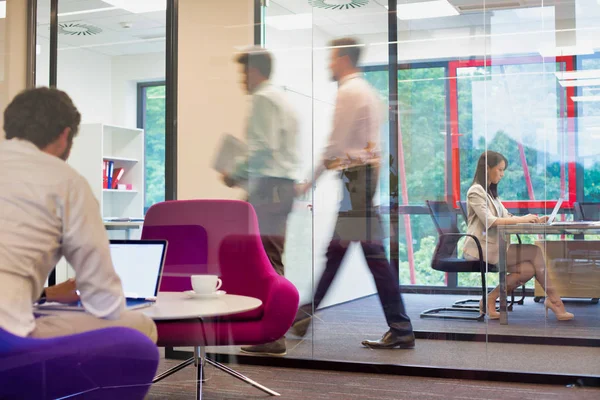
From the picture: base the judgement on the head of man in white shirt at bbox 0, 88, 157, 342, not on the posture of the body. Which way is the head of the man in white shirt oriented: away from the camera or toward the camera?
away from the camera

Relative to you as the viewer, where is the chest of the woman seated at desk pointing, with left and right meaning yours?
facing to the right of the viewer

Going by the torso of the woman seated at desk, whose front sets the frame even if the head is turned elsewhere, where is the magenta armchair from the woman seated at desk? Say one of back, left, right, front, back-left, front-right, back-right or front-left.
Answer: back-right

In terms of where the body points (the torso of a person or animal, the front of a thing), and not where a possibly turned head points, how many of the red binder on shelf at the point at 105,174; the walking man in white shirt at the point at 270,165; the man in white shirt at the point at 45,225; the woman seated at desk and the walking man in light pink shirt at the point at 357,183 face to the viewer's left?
2

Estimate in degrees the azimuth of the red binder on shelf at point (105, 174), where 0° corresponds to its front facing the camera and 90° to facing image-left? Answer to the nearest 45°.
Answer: approximately 0°

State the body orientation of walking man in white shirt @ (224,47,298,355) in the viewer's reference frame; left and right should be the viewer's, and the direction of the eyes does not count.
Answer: facing to the left of the viewer

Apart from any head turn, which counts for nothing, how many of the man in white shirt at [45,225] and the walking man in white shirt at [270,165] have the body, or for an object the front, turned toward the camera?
0

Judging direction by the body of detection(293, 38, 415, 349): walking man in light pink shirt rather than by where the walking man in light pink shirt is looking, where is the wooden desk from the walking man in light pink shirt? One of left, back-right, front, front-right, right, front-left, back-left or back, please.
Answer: back

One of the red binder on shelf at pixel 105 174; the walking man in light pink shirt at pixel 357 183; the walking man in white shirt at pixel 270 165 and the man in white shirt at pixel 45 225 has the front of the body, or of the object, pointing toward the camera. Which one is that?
the red binder on shelf

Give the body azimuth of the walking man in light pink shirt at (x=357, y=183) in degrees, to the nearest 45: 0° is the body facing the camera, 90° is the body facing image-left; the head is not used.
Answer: approximately 90°

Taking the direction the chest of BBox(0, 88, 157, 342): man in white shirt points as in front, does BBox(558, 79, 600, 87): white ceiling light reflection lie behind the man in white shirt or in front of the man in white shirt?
in front

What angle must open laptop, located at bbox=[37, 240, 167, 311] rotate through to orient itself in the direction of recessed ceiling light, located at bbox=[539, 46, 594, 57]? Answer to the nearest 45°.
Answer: approximately 180°

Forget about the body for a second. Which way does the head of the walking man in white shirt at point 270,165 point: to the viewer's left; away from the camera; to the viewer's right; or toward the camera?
to the viewer's left

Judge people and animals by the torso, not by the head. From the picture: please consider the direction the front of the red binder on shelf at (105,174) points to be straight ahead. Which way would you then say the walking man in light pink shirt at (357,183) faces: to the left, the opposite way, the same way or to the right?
to the right

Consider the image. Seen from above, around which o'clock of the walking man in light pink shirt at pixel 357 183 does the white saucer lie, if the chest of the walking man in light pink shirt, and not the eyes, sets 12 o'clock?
The white saucer is roughly at 10 o'clock from the walking man in light pink shirt.

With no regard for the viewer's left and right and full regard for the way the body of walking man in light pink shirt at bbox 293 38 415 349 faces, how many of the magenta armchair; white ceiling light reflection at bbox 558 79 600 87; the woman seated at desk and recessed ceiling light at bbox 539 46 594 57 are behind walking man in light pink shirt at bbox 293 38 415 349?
3
